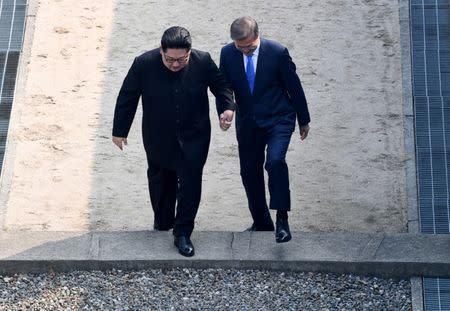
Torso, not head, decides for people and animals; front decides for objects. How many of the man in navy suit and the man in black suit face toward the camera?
2

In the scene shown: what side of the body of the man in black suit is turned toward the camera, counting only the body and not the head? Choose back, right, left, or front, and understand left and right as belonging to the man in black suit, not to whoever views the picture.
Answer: front

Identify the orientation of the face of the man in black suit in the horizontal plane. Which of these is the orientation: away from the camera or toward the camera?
toward the camera

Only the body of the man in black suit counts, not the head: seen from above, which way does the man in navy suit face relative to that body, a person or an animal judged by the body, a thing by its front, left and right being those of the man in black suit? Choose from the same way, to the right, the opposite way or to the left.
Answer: the same way

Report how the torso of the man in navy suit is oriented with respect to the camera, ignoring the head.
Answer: toward the camera

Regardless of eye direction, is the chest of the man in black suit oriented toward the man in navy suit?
no

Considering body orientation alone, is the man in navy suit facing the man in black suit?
no

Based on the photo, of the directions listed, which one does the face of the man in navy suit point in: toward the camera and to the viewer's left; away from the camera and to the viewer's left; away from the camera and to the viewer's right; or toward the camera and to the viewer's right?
toward the camera and to the viewer's left
